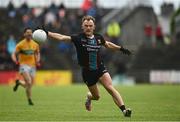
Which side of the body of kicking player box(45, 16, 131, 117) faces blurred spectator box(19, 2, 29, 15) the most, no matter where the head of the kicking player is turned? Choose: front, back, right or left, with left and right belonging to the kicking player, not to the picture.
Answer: back

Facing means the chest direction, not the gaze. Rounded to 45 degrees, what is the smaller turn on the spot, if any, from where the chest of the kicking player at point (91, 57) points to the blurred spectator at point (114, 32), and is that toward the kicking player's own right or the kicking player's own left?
approximately 180°

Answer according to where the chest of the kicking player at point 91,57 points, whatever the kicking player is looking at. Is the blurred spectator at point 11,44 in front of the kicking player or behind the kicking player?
behind

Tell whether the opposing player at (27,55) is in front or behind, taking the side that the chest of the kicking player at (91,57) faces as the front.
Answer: behind

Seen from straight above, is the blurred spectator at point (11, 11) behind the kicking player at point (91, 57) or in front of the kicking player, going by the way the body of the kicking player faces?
behind

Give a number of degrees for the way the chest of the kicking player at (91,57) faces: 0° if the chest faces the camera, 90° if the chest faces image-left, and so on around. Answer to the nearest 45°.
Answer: approximately 0°

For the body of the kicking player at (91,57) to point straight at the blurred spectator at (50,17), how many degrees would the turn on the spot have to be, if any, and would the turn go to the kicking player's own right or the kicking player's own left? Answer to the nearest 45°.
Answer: approximately 180°
